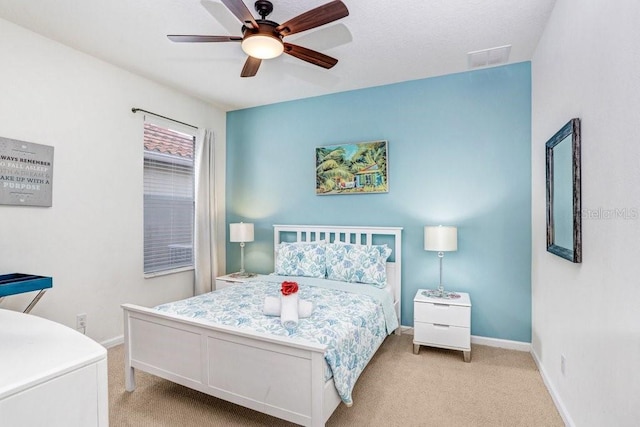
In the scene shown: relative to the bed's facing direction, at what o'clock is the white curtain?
The white curtain is roughly at 4 o'clock from the bed.

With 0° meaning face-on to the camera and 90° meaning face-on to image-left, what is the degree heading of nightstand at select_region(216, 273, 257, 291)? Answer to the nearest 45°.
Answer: approximately 45°

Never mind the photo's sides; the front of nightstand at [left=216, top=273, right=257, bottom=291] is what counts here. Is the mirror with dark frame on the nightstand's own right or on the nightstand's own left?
on the nightstand's own left

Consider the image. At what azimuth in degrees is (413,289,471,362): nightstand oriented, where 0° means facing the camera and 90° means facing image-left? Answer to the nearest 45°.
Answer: approximately 0°

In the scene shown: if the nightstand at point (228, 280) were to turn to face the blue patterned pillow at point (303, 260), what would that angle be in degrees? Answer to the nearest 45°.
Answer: approximately 90° to its left

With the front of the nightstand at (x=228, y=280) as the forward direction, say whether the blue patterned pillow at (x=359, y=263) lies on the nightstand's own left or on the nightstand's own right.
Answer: on the nightstand's own left
